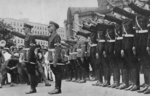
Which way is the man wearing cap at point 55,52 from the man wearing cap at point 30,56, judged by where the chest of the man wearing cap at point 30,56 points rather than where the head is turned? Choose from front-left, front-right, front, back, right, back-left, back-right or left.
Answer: back-left

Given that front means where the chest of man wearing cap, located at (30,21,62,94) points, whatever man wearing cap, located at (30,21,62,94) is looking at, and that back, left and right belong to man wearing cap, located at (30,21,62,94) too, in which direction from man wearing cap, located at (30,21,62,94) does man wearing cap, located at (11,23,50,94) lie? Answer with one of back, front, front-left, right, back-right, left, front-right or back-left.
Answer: front-right

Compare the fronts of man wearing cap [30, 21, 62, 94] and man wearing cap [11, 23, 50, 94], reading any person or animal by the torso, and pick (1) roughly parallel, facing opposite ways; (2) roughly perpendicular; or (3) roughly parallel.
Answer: roughly parallel
